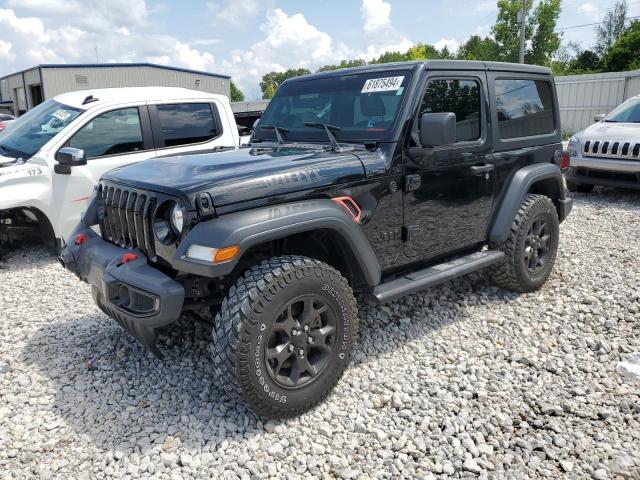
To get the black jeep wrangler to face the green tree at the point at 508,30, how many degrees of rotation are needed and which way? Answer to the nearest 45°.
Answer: approximately 135° to its right

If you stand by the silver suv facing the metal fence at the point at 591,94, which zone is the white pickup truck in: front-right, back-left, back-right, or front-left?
back-left

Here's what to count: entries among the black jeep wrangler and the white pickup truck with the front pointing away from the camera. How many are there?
0

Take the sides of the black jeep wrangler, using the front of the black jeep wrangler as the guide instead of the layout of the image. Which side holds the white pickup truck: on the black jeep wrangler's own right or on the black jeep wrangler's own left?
on the black jeep wrangler's own right

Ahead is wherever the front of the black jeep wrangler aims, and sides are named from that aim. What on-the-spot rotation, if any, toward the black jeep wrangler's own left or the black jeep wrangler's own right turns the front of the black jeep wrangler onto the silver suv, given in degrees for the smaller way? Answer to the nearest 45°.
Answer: approximately 180°

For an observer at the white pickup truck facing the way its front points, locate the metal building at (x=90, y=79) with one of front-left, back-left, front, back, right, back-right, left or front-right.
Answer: back-right

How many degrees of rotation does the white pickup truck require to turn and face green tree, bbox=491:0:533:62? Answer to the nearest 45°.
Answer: approximately 180°

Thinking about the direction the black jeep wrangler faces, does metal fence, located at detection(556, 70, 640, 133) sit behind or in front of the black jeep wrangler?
behind

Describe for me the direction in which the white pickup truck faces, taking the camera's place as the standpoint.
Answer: facing the viewer and to the left of the viewer

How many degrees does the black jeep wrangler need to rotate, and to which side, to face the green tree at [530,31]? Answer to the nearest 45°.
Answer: approximately 135° to its right

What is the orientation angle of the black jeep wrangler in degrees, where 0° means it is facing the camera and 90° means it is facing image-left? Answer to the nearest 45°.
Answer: approximately 45°
